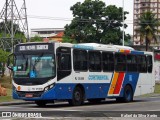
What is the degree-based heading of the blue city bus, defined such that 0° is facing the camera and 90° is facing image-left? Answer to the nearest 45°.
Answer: approximately 45°
